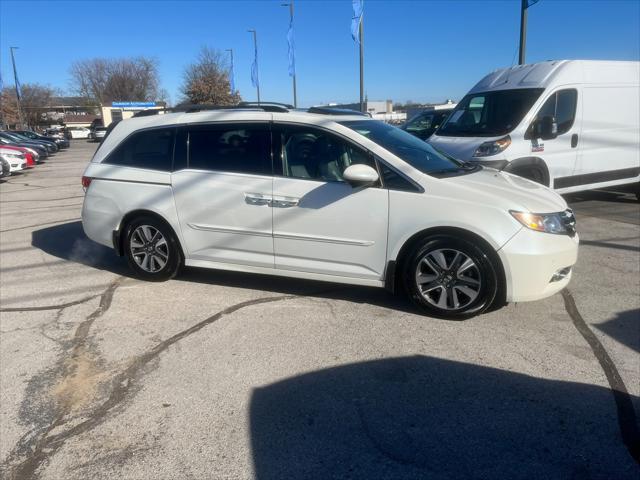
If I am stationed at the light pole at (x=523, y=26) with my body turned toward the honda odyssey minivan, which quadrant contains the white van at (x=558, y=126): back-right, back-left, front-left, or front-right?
front-left

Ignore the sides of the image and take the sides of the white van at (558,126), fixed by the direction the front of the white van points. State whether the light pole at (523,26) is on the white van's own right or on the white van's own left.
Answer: on the white van's own right

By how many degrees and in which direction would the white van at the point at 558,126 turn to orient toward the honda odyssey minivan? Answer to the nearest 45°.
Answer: approximately 45° to its left

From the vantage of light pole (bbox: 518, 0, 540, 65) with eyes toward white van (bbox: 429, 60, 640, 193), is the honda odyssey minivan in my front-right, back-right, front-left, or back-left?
front-right

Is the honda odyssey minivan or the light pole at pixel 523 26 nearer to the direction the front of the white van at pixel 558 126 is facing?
the honda odyssey minivan

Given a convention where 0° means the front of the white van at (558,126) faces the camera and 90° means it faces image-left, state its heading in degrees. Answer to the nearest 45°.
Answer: approximately 45°
